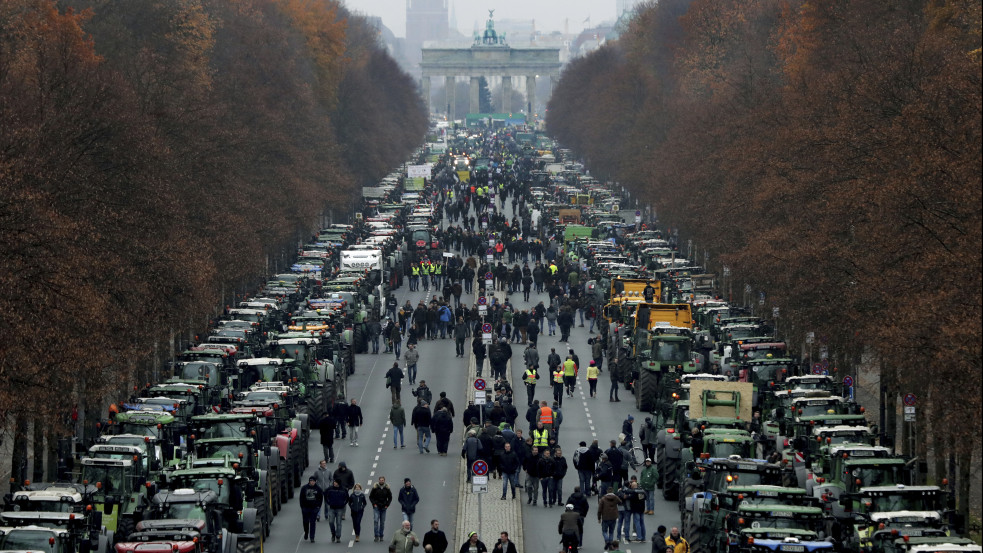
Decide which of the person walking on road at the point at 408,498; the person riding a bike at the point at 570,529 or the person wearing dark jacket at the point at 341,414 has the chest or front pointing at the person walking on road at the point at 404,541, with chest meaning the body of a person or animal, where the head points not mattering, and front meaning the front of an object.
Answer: the person walking on road at the point at 408,498

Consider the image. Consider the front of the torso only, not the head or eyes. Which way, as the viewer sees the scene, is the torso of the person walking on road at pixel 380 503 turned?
toward the camera

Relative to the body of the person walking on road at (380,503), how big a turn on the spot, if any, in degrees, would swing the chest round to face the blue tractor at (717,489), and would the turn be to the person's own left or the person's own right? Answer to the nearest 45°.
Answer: approximately 45° to the person's own left

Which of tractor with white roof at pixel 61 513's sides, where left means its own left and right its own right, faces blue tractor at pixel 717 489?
left

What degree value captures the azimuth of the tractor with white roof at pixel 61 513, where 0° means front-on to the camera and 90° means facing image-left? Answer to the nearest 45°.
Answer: approximately 0°

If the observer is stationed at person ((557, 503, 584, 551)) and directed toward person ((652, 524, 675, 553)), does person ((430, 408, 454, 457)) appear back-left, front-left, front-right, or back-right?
back-left

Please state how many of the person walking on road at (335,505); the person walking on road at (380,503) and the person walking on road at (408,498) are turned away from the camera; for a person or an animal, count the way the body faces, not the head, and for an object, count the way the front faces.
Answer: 0

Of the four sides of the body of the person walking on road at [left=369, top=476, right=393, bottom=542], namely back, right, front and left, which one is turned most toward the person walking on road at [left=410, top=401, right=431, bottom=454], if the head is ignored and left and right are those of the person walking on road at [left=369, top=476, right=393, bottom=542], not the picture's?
back

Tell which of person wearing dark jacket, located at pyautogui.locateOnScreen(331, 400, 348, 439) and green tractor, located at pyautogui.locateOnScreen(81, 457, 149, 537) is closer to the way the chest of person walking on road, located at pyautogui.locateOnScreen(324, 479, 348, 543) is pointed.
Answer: the green tractor

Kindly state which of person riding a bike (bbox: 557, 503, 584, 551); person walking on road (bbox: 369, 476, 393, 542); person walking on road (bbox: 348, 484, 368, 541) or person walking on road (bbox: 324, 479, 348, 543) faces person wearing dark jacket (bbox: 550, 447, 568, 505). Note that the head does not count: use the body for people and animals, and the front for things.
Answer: person riding a bike (bbox: 557, 503, 584, 551)

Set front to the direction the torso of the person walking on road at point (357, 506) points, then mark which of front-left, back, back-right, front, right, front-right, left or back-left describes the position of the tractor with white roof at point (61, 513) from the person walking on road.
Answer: front-right

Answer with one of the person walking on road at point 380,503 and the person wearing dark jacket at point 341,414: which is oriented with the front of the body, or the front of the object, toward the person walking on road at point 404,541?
the person walking on road at point 380,503

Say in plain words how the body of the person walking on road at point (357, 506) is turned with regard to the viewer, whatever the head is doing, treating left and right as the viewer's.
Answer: facing the viewer

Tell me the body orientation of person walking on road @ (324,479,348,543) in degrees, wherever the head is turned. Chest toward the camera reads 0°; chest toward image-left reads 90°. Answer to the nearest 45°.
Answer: approximately 0°
